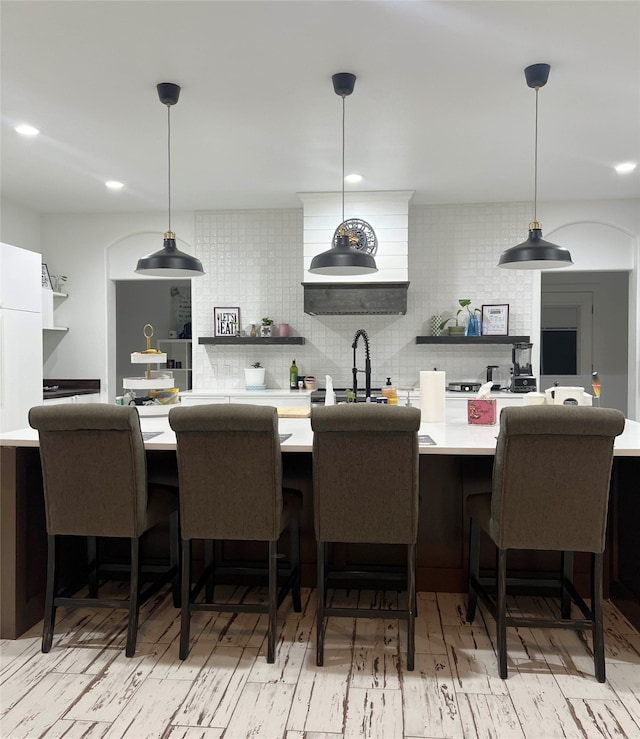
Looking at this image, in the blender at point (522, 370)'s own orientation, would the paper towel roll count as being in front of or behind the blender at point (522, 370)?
in front

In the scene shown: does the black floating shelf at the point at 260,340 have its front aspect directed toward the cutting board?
yes

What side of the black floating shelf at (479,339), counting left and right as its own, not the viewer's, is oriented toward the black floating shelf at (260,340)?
right

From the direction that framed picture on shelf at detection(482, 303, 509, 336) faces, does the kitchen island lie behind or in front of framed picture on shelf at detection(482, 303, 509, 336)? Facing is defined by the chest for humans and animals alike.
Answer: in front

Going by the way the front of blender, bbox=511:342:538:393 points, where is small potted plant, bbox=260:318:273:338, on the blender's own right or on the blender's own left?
on the blender's own right

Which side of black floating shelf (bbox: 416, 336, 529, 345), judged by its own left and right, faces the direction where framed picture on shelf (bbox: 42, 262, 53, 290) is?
right

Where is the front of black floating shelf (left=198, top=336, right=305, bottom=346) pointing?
toward the camera

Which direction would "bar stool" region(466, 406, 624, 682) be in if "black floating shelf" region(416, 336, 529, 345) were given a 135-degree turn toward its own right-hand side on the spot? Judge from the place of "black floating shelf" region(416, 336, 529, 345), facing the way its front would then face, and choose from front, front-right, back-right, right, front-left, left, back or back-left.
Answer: back-left

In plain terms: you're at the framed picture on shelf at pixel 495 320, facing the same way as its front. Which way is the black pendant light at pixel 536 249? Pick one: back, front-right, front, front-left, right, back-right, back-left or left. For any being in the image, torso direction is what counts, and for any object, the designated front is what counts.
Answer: front

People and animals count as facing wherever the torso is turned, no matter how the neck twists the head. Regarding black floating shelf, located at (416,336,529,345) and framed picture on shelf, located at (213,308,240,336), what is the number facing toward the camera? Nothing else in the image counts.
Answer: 2

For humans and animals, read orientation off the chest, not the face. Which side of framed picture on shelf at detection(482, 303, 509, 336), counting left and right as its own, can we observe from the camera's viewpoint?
front

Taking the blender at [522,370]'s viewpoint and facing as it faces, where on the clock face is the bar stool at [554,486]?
The bar stool is roughly at 12 o'clock from the blender.

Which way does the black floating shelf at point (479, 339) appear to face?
toward the camera

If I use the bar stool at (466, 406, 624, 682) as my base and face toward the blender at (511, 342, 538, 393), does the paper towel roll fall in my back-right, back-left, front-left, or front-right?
front-left

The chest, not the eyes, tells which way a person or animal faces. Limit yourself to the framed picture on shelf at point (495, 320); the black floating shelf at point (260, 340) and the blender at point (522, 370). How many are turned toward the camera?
3
